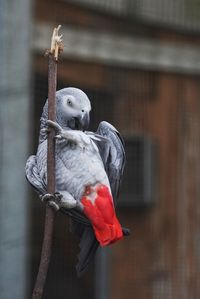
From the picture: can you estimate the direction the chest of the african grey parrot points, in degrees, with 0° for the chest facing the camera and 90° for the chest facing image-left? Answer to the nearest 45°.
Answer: approximately 0°
